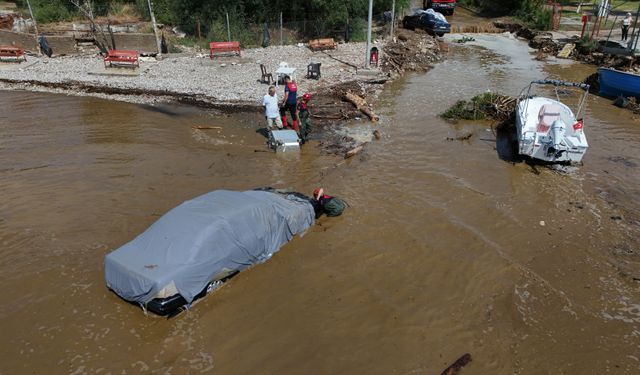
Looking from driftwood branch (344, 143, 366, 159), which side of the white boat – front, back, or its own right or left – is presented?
left

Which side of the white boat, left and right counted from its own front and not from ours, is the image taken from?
back

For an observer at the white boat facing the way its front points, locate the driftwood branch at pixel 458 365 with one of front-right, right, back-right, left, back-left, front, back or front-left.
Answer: back

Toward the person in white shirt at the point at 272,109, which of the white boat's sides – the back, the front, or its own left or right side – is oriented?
left

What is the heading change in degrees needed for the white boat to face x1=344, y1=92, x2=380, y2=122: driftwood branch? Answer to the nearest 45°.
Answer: approximately 90° to its left

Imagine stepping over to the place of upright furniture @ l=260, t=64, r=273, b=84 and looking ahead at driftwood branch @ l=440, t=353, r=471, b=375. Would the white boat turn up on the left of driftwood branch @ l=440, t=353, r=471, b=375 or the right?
left

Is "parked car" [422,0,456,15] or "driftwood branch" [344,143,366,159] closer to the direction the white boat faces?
the parked car

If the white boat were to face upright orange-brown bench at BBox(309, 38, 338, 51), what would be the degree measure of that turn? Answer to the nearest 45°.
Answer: approximately 45° to its left

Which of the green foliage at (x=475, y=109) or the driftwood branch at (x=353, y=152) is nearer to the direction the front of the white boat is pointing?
the green foliage

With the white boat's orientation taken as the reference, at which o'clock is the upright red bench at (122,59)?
The upright red bench is roughly at 9 o'clock from the white boat.

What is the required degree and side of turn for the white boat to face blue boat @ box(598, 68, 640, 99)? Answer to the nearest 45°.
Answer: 0° — it already faces it

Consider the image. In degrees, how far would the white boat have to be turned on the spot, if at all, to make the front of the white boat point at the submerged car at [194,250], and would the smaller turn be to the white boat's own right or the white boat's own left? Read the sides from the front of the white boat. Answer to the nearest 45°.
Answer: approximately 135° to the white boat's own left

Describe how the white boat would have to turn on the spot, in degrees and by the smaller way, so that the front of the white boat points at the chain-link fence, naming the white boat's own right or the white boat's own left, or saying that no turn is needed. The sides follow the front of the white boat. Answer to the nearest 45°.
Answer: approximately 45° to the white boat's own left

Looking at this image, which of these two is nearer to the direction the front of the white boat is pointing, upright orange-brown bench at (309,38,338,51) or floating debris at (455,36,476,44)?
the floating debris
